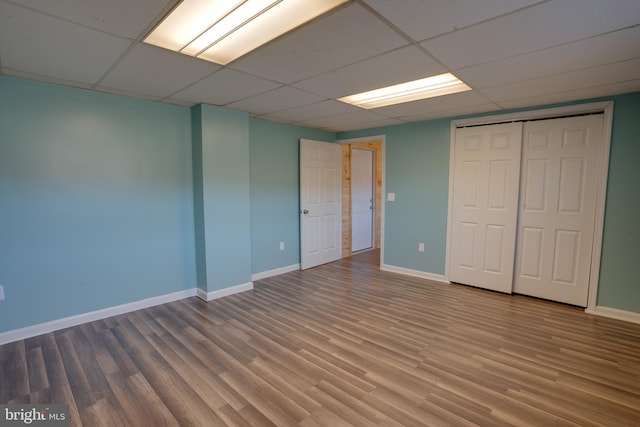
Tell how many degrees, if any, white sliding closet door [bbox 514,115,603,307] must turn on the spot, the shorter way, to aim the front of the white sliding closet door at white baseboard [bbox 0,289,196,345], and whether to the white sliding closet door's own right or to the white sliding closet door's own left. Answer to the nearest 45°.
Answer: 0° — it already faces it

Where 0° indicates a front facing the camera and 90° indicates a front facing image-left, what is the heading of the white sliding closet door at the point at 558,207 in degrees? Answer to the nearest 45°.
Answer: approximately 45°

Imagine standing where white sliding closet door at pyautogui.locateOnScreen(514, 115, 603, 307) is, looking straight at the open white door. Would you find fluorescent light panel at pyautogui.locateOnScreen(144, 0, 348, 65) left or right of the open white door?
left

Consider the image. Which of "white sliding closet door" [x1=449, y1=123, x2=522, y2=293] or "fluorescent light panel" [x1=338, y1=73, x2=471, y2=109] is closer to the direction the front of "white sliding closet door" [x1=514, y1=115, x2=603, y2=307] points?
the fluorescent light panel

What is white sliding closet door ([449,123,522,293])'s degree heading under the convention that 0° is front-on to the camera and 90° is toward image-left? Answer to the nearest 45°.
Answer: approximately 45°

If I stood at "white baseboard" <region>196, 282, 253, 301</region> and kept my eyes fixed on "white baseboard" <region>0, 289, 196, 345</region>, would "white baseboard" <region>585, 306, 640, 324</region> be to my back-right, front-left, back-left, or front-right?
back-left
